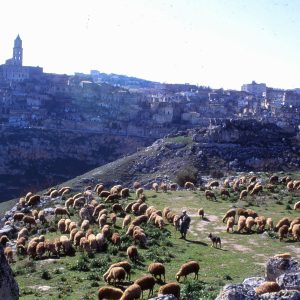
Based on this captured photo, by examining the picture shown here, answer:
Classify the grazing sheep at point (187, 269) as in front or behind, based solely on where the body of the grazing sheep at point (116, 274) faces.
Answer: behind

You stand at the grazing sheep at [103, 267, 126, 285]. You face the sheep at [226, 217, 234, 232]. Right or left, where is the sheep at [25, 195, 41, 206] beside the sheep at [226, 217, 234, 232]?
left

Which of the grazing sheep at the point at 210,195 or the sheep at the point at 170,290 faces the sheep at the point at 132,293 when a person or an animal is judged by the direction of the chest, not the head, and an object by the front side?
the sheep at the point at 170,290

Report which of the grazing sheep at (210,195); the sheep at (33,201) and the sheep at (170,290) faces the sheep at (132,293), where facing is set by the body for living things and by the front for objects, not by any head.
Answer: the sheep at (170,290)

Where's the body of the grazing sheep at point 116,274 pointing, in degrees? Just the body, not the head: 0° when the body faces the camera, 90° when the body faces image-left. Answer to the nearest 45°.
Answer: approximately 45°

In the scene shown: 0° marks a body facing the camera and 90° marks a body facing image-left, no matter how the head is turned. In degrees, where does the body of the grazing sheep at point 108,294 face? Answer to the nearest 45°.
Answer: approximately 270°

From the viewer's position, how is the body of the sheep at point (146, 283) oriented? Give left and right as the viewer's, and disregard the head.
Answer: facing to the left of the viewer

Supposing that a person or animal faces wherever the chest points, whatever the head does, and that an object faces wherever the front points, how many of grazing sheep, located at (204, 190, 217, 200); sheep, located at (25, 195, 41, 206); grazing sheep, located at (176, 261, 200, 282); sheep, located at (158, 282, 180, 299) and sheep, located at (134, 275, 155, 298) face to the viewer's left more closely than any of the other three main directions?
4

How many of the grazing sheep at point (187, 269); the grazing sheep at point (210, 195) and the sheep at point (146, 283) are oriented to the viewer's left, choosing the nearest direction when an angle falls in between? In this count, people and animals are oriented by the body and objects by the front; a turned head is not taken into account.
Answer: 2

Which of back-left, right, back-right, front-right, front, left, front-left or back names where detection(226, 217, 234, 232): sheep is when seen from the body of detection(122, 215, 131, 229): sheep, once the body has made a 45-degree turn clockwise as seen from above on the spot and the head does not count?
back
